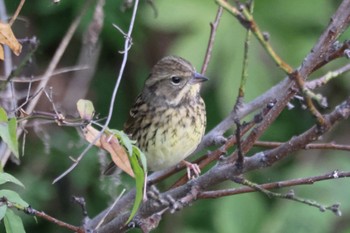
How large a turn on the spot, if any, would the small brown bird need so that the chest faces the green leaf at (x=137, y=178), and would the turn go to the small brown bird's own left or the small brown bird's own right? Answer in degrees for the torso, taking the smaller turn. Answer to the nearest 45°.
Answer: approximately 45° to the small brown bird's own right

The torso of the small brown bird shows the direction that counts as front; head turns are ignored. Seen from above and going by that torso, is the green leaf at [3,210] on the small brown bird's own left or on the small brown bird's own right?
on the small brown bird's own right

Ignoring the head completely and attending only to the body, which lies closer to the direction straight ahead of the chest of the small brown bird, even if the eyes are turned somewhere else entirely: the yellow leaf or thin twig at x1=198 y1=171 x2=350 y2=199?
the thin twig

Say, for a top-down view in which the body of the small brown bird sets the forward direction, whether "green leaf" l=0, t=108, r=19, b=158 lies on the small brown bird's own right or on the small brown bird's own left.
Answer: on the small brown bird's own right

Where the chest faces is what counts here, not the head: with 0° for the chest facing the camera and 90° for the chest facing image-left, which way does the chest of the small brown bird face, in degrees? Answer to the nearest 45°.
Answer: approximately 315°

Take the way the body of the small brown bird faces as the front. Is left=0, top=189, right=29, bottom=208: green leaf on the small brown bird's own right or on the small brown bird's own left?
on the small brown bird's own right

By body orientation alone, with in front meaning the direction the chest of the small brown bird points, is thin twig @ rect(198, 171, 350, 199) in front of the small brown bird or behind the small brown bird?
in front

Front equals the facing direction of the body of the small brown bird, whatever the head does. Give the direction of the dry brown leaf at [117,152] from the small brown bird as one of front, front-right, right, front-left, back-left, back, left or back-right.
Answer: front-right
